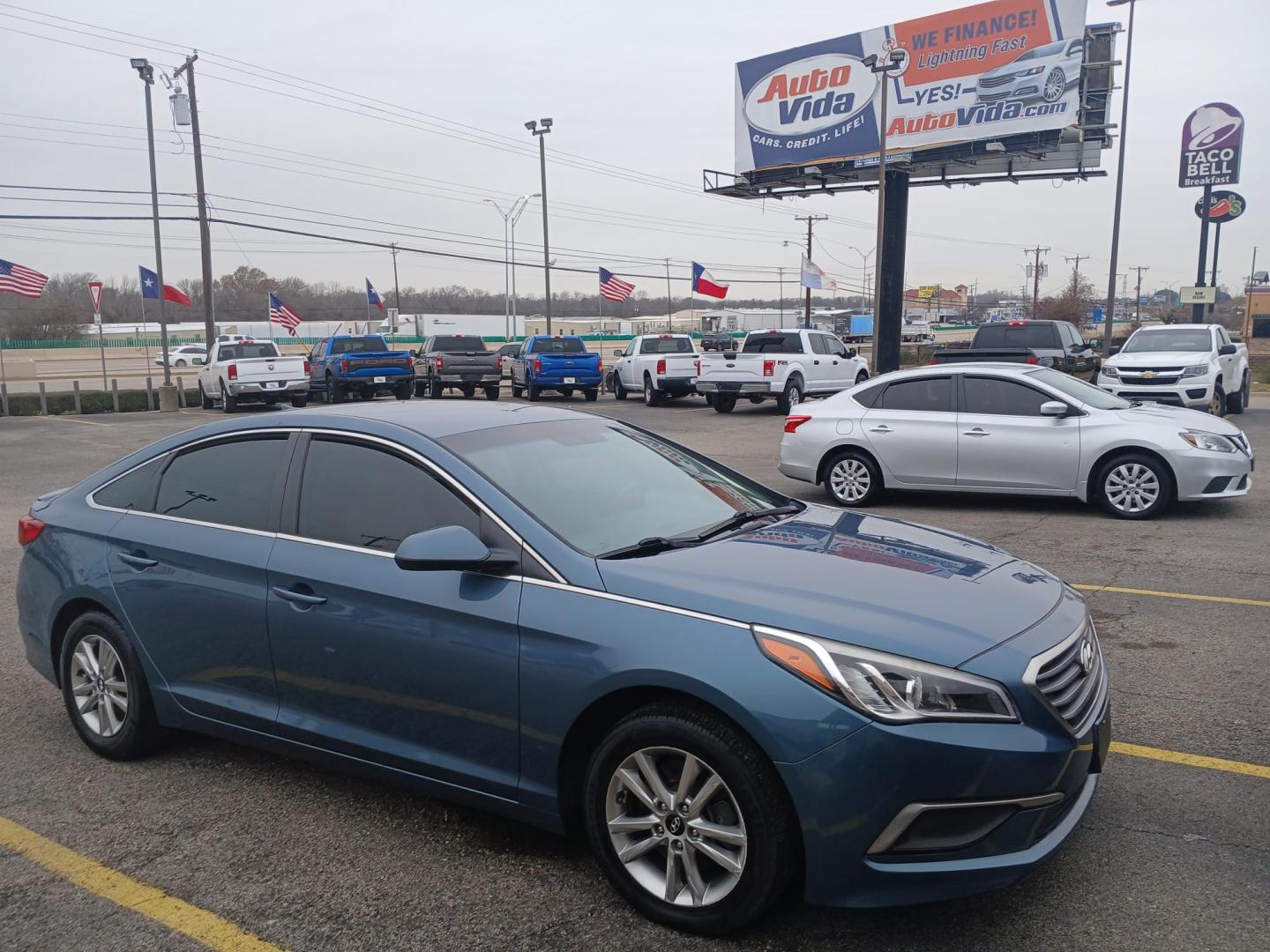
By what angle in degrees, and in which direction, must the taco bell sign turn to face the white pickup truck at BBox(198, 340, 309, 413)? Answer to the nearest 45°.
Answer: approximately 45° to its right

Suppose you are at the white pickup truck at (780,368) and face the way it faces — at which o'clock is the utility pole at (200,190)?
The utility pole is roughly at 8 o'clock from the white pickup truck.

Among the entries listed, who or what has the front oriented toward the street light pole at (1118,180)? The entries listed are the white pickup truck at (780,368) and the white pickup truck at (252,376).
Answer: the white pickup truck at (780,368)

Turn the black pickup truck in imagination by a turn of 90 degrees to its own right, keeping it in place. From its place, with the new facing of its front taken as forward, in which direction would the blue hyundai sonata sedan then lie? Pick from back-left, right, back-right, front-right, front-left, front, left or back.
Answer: front-right

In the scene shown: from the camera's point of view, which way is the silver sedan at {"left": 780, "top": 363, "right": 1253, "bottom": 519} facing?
to the viewer's right

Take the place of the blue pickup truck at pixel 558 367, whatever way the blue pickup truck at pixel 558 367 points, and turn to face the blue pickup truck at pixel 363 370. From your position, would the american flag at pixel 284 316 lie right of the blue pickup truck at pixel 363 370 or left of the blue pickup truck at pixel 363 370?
right

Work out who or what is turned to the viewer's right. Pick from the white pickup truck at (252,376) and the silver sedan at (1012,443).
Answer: the silver sedan

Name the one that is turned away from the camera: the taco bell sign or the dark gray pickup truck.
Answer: the dark gray pickup truck
